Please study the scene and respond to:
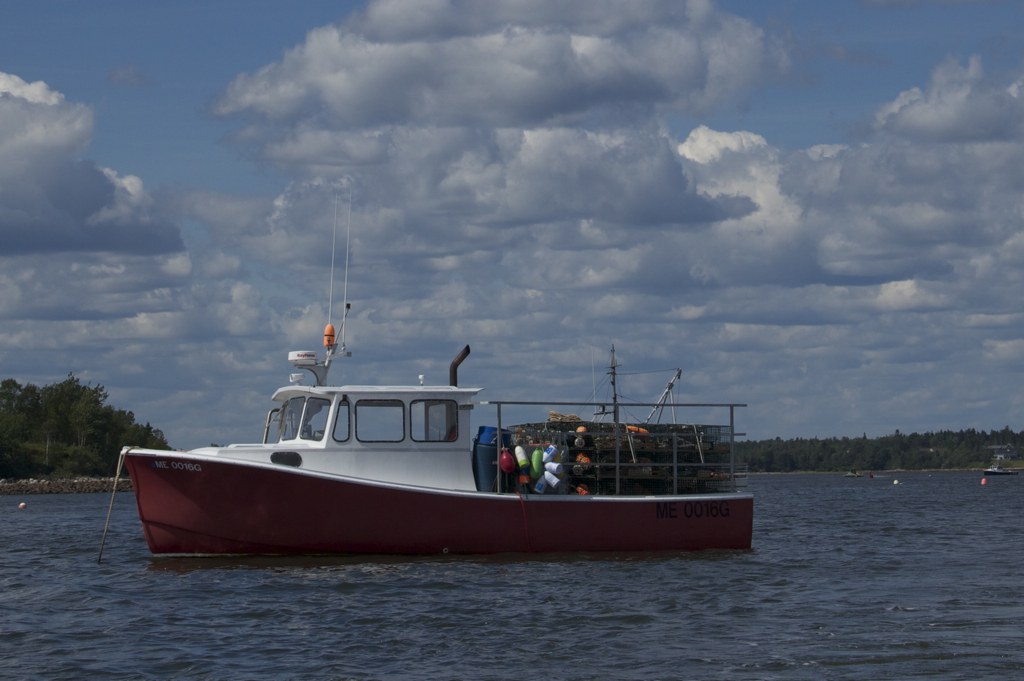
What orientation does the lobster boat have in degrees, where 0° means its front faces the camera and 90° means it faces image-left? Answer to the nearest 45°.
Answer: approximately 90°
